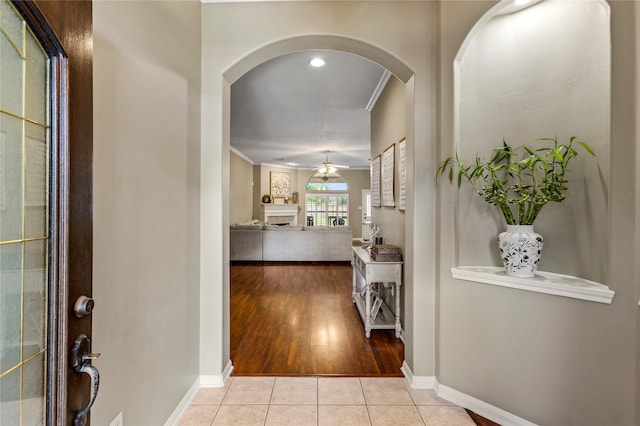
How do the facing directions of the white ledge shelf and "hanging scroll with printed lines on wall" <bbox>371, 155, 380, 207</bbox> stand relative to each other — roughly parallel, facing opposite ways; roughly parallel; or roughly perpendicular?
roughly parallel

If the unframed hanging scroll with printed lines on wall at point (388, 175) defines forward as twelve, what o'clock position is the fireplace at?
The fireplace is roughly at 2 o'clock from the unframed hanging scroll with printed lines on wall.

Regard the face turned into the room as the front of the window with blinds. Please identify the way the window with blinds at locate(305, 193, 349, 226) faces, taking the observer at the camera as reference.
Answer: facing the viewer

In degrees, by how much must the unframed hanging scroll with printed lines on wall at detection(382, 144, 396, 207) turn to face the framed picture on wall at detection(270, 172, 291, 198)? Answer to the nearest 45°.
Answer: approximately 45° to its right

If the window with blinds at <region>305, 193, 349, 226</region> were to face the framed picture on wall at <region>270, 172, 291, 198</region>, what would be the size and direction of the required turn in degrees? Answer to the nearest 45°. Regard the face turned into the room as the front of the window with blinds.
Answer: approximately 90° to its right

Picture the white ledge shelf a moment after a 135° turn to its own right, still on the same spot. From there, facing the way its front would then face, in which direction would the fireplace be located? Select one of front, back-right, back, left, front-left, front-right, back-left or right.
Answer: front-left

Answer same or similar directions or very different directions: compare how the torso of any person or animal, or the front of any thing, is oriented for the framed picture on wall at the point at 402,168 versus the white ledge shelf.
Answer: same or similar directions

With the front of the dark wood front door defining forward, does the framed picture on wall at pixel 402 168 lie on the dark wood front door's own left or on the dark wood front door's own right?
on the dark wood front door's own left

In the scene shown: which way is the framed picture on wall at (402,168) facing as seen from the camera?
to the viewer's left

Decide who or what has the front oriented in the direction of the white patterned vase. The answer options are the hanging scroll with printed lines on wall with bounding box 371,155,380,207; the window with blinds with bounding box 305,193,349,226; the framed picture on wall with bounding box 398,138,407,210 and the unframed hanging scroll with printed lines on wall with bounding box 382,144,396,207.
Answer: the window with blinds

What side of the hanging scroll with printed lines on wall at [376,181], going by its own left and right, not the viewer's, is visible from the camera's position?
left

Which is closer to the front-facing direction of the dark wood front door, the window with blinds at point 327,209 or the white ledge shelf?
the white ledge shelf

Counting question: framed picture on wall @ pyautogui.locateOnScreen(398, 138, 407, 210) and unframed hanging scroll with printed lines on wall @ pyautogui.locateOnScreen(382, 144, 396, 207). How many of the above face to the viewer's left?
2

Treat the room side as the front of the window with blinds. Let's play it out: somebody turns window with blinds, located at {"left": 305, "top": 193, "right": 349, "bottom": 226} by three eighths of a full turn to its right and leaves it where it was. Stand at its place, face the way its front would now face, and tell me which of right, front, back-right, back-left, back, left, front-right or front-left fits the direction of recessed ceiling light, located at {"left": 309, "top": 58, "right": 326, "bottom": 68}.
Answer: back-left

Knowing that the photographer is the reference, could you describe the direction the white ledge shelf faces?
facing the viewer and to the left of the viewer

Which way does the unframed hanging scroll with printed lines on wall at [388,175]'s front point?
to the viewer's left

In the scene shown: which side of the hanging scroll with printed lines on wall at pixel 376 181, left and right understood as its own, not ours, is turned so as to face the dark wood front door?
left

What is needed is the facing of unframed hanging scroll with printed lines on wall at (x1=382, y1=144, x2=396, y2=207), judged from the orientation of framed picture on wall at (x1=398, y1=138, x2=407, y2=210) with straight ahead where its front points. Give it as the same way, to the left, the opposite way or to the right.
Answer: the same way

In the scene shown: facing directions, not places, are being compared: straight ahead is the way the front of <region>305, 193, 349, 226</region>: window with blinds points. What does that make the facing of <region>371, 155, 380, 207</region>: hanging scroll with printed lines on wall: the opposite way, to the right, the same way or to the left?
to the right

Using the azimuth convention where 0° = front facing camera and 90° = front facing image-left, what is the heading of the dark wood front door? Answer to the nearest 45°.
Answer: approximately 315°
